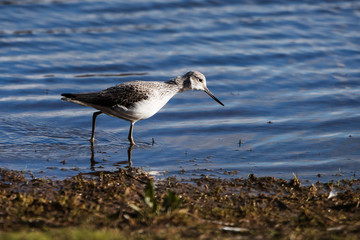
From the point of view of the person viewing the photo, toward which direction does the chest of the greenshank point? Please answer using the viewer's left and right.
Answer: facing to the right of the viewer
